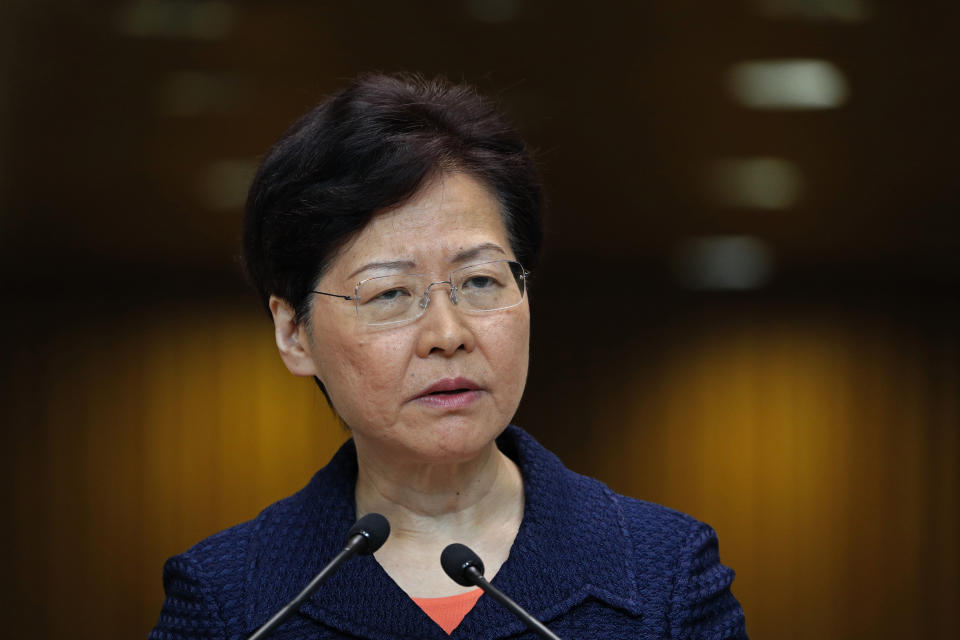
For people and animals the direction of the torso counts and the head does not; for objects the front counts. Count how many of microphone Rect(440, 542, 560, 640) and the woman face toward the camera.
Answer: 1

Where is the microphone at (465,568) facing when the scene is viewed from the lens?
facing away from the viewer and to the left of the viewer

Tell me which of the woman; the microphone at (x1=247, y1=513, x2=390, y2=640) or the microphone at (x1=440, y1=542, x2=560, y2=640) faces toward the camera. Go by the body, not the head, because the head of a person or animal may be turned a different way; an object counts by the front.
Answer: the woman

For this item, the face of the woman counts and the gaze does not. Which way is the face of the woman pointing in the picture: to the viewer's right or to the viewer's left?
to the viewer's right

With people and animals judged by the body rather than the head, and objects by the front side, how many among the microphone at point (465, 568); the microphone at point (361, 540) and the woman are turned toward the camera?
1

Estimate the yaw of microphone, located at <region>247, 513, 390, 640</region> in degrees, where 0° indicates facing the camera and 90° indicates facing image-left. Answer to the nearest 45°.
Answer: approximately 225°
